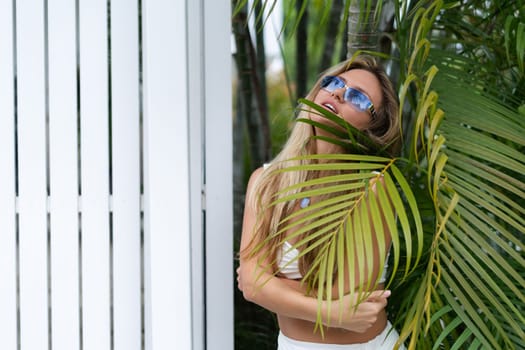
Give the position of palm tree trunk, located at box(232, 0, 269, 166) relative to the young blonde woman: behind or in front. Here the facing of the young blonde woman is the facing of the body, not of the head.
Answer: behind

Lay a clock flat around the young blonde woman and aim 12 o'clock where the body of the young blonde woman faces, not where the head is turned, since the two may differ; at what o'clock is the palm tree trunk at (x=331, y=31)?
The palm tree trunk is roughly at 6 o'clock from the young blonde woman.

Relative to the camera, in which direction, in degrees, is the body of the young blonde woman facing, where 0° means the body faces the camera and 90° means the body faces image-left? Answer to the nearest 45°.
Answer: approximately 0°

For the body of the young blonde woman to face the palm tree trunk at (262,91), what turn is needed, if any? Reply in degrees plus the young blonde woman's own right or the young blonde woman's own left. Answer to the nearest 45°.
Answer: approximately 180°

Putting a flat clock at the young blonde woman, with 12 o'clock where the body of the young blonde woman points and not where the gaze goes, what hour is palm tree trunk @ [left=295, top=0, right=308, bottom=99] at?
The palm tree trunk is roughly at 6 o'clock from the young blonde woman.
